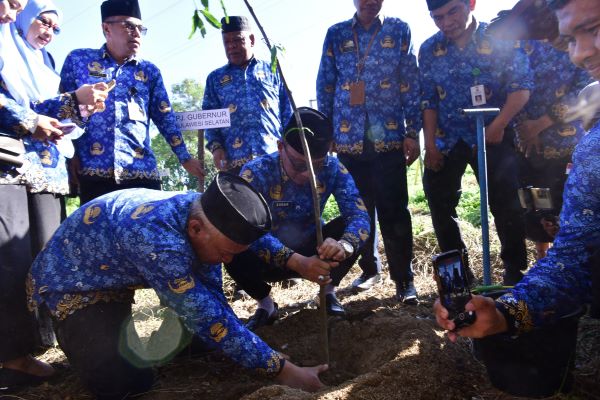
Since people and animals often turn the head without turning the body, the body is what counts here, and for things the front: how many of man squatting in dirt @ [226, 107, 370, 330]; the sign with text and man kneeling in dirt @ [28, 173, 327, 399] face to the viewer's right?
1

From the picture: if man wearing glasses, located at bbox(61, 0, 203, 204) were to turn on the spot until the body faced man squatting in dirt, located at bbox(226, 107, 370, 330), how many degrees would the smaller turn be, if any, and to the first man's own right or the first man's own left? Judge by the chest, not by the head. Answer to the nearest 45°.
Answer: approximately 45° to the first man's own left

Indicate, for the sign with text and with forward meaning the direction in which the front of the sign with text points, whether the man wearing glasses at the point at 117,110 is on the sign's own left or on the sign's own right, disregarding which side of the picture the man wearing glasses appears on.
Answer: on the sign's own right

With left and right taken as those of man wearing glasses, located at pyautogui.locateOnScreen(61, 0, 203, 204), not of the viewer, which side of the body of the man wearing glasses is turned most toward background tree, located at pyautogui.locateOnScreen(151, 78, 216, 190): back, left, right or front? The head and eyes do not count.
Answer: back

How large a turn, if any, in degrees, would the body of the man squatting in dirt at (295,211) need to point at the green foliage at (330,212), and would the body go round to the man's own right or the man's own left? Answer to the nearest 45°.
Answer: approximately 180°

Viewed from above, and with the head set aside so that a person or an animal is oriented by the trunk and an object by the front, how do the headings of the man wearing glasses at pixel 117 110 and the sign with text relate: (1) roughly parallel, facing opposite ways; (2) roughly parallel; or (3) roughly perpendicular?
roughly parallel

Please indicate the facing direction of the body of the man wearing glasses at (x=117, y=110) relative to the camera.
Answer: toward the camera

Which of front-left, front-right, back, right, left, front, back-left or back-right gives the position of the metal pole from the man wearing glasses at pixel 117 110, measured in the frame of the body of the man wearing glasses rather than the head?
front-left

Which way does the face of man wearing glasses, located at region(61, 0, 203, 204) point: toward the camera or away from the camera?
toward the camera

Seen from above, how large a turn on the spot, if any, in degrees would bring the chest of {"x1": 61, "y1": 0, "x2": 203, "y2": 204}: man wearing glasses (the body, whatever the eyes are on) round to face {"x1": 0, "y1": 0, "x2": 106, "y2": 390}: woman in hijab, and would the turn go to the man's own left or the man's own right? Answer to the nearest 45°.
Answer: approximately 45° to the man's own right

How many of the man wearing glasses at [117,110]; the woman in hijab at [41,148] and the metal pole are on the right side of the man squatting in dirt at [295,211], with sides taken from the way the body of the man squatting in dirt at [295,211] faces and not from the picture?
2

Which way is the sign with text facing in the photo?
toward the camera

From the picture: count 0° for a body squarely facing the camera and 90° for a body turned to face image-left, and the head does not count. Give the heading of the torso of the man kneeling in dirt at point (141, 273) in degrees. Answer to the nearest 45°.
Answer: approximately 270°

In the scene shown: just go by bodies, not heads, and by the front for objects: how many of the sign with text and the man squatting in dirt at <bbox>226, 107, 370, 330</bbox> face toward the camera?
2

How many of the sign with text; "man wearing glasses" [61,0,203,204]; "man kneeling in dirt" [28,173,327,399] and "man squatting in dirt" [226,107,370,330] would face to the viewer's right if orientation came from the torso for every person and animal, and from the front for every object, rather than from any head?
1

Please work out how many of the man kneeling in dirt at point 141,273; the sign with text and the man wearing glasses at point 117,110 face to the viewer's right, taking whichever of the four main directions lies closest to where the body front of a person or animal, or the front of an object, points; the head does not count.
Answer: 1
